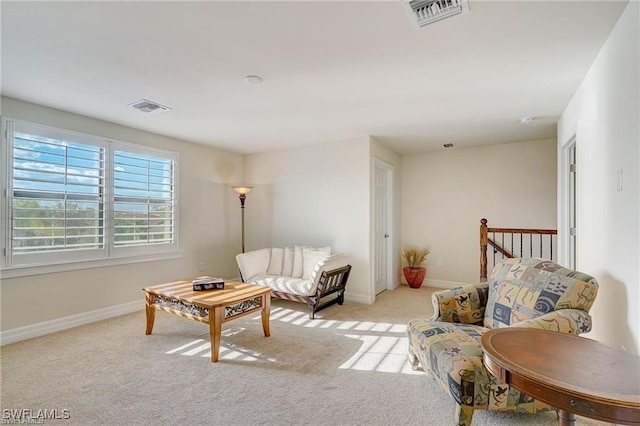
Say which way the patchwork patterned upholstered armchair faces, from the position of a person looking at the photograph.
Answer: facing the viewer and to the left of the viewer

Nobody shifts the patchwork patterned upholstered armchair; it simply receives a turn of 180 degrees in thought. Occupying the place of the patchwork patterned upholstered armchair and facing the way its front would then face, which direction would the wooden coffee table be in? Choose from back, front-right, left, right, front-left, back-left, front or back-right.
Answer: back-left

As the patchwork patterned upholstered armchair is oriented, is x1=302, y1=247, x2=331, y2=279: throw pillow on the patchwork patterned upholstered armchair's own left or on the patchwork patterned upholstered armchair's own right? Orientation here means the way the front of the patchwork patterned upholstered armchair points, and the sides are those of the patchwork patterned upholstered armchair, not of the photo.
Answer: on the patchwork patterned upholstered armchair's own right

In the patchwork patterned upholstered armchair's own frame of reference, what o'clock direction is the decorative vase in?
The decorative vase is roughly at 4 o'clock from the patchwork patterned upholstered armchair.

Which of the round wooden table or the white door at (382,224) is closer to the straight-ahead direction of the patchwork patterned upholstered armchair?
the round wooden table

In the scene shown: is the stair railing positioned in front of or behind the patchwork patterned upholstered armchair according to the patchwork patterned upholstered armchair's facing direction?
behind

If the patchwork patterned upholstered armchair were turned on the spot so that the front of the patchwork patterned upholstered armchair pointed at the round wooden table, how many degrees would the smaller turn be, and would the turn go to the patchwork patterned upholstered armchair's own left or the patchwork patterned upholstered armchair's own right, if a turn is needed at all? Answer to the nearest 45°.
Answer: approximately 45° to the patchwork patterned upholstered armchair's own left

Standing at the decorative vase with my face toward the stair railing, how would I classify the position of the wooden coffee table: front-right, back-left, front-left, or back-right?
back-right

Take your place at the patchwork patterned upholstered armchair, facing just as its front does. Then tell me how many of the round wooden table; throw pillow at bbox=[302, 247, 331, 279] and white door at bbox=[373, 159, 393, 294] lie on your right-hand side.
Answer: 2

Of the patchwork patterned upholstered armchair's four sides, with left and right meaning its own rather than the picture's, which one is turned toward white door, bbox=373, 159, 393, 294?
right

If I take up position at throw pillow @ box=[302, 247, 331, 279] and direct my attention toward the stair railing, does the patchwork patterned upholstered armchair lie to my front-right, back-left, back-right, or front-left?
front-right

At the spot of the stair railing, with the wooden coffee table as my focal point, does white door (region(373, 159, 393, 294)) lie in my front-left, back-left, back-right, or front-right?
front-right
